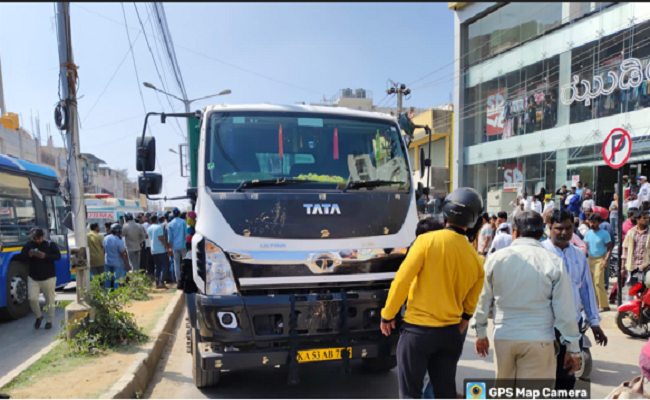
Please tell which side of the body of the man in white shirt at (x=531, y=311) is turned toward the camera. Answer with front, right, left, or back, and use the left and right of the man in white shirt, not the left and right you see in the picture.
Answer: back

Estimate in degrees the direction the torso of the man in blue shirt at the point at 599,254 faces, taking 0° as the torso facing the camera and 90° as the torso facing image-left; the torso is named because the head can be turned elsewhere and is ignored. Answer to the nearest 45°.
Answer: approximately 45°

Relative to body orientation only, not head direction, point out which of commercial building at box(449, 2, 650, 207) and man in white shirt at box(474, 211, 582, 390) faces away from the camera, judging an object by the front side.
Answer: the man in white shirt

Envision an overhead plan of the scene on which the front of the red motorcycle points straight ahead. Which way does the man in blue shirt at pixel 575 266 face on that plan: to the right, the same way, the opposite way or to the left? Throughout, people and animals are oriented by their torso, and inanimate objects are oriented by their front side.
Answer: to the left

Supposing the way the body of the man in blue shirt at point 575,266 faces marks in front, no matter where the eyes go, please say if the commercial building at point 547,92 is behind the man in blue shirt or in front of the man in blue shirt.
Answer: behind

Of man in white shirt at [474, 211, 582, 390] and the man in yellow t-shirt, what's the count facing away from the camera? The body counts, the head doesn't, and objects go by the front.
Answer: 2

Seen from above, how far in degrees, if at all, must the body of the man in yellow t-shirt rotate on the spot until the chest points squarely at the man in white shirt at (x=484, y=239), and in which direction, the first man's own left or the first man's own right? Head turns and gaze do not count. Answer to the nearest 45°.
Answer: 0° — they already face them

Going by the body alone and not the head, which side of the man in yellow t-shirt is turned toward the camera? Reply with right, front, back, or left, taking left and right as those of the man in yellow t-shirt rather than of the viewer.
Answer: back

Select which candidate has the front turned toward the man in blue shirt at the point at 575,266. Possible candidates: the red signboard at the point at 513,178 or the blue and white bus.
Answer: the red signboard

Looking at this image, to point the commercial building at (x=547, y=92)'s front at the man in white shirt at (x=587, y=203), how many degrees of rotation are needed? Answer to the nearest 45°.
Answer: approximately 45° to its left
